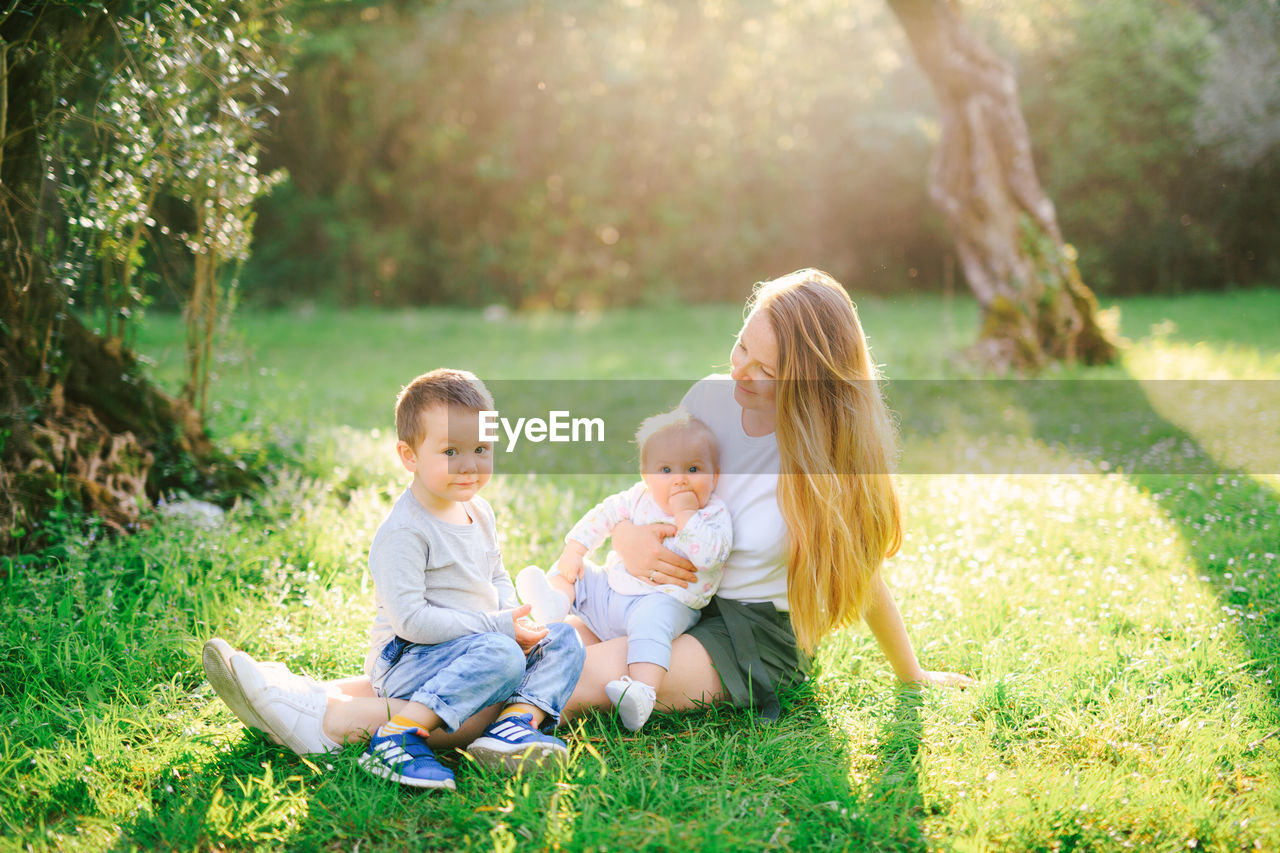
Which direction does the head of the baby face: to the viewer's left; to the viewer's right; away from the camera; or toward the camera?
toward the camera

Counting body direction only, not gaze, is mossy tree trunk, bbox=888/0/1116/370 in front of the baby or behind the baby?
behind

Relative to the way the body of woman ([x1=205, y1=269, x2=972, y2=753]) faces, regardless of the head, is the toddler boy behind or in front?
in front

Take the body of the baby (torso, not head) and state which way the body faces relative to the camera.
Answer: toward the camera

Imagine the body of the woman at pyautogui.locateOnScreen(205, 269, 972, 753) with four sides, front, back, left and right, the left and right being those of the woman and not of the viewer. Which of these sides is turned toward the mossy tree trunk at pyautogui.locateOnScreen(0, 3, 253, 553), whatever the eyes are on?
right

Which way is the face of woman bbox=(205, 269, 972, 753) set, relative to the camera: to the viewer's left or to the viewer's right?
to the viewer's left

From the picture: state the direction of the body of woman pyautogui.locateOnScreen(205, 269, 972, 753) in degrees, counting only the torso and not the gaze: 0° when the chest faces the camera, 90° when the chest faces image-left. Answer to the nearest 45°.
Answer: approximately 45°

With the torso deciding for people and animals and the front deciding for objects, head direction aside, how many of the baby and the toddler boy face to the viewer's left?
0

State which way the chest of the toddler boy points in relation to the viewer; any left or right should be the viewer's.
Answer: facing the viewer and to the right of the viewer
